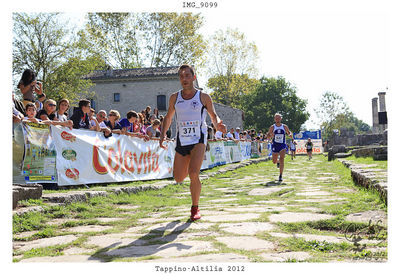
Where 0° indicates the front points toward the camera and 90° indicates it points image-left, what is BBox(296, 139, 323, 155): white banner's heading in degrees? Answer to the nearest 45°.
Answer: approximately 0°

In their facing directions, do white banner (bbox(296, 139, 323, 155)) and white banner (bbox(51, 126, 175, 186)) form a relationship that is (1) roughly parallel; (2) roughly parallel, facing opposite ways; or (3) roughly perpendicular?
roughly perpendicular

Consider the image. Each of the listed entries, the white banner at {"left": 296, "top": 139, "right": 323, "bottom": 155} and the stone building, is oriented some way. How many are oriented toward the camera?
2

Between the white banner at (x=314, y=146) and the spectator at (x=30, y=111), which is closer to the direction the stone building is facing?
the spectator

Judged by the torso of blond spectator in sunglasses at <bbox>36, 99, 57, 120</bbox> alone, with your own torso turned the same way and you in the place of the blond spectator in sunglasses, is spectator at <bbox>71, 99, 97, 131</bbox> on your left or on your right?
on your left

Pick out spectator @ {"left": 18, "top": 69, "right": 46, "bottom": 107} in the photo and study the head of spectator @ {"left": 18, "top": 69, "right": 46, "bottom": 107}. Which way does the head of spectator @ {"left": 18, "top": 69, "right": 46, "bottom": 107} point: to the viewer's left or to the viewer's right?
to the viewer's right

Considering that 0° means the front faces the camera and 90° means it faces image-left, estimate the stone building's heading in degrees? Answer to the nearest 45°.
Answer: approximately 0°

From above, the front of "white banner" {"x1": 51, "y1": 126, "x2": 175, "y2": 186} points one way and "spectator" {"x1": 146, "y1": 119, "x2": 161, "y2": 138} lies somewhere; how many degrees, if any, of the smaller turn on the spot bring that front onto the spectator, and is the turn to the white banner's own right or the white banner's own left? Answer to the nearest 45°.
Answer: approximately 90° to the white banner's own left

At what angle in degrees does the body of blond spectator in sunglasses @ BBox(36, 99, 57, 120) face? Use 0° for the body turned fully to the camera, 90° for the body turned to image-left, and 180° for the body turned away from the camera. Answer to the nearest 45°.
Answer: approximately 315°

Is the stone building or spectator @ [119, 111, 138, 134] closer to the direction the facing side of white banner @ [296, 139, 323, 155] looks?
the spectator

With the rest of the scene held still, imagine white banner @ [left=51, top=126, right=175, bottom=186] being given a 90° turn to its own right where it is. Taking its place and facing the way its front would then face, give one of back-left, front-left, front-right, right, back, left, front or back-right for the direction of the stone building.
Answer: back-right
